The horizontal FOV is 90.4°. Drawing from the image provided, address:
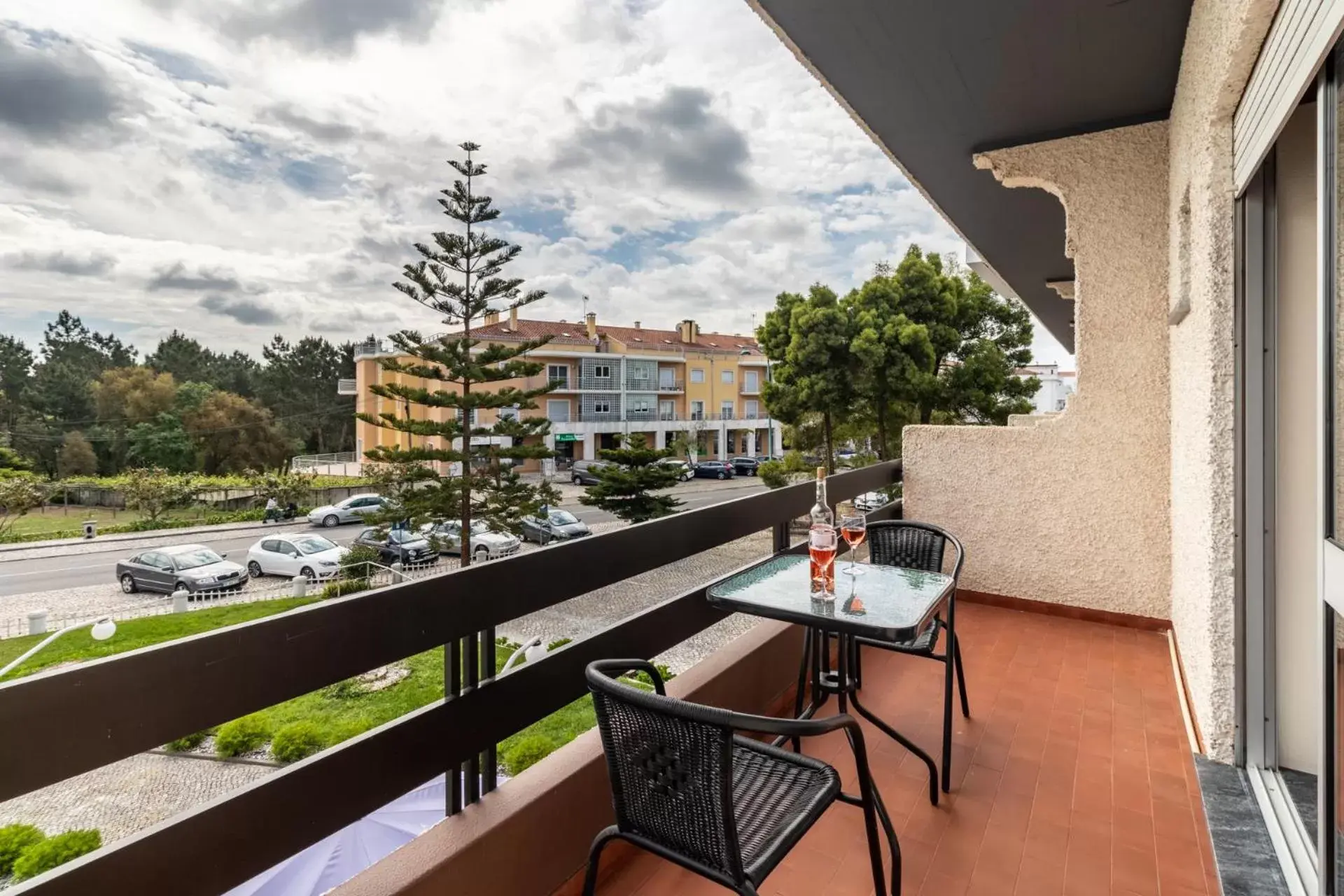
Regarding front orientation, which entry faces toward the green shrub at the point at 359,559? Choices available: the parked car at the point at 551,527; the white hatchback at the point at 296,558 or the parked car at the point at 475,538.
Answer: the white hatchback

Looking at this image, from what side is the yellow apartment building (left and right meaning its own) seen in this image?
front

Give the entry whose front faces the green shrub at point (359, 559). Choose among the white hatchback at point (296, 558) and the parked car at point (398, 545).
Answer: the white hatchback

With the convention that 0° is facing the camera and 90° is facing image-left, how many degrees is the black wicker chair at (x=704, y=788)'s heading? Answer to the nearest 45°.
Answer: approximately 225°

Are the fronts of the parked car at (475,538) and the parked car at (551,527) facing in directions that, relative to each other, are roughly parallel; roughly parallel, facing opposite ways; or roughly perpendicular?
roughly parallel

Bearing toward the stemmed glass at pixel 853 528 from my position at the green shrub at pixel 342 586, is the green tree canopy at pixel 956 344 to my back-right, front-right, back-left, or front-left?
front-left

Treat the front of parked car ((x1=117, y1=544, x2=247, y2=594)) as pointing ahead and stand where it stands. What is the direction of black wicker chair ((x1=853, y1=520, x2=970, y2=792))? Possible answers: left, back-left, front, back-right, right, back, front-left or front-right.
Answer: front-right

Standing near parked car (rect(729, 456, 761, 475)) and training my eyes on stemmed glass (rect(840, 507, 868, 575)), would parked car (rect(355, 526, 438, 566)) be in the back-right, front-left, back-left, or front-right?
front-right

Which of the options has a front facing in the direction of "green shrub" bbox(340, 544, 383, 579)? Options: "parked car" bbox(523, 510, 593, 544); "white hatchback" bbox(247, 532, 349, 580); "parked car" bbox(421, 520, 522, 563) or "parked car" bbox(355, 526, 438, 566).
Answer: the white hatchback

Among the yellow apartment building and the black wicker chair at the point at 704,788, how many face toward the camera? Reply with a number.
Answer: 1

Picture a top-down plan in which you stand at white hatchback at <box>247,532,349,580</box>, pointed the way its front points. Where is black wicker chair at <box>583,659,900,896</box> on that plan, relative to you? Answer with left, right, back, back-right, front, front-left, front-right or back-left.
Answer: front-right

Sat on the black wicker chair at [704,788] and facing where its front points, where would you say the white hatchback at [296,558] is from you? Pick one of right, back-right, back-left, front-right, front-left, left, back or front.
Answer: left

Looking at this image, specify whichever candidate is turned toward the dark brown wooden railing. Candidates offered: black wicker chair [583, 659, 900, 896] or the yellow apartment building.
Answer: the yellow apartment building

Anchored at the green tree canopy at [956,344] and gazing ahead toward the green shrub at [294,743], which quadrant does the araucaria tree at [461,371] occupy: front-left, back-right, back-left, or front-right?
front-right

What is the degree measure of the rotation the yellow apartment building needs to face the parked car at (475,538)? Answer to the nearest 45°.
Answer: approximately 45° to its right
